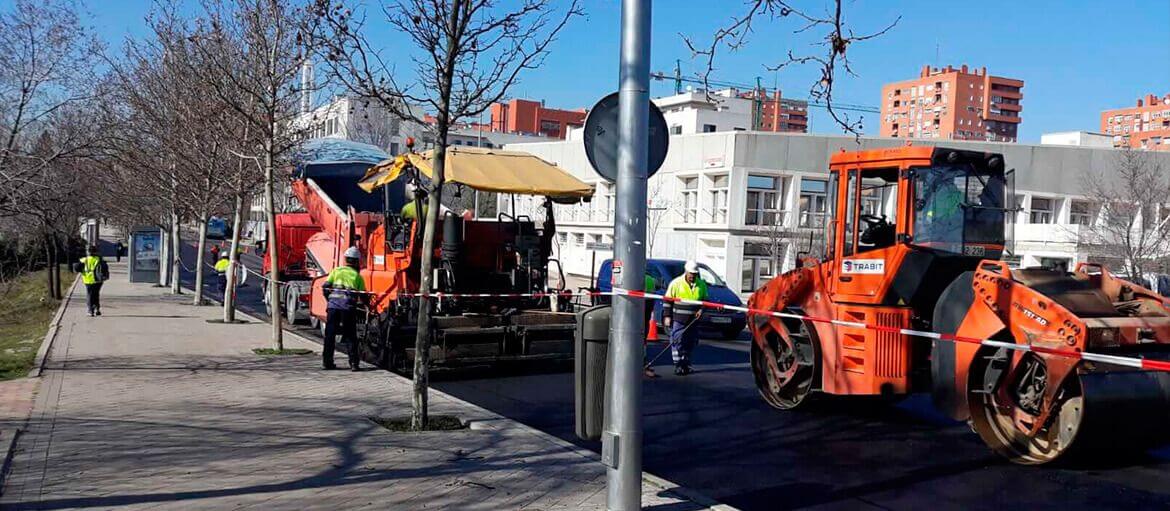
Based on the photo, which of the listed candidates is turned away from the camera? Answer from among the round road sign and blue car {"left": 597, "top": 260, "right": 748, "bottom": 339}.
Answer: the round road sign

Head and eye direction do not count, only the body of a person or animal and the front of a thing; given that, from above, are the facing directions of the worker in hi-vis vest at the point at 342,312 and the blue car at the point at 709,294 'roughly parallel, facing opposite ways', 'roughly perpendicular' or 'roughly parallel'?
roughly perpendicular

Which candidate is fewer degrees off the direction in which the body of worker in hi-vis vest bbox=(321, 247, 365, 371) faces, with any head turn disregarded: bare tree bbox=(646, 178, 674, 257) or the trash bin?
the bare tree

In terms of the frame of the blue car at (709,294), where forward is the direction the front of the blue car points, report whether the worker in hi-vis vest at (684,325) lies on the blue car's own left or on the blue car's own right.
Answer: on the blue car's own right

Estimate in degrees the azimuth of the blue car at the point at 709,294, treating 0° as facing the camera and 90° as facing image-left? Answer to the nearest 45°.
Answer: approximately 315°

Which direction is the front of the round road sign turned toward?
away from the camera

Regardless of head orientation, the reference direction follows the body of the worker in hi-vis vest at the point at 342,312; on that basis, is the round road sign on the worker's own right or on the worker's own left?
on the worker's own right

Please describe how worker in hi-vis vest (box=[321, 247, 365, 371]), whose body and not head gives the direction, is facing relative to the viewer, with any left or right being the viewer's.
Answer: facing away from the viewer and to the right of the viewer

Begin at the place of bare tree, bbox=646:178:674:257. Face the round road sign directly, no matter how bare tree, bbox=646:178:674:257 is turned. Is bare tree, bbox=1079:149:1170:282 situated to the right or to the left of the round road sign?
left

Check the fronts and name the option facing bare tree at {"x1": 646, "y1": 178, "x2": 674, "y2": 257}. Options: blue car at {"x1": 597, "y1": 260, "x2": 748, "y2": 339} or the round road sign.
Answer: the round road sign
